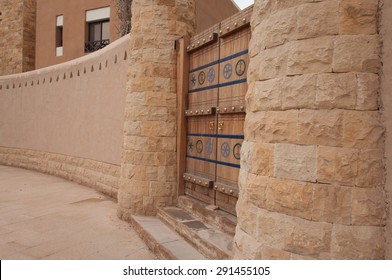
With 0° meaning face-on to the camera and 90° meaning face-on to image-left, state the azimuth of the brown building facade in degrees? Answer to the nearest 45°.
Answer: approximately 45°

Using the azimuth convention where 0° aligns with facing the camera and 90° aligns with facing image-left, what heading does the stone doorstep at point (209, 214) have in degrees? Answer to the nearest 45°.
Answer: approximately 45°

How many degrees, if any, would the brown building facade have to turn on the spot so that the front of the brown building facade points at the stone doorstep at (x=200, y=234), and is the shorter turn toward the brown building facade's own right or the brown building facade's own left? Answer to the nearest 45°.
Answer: approximately 45° to the brown building facade's own left
